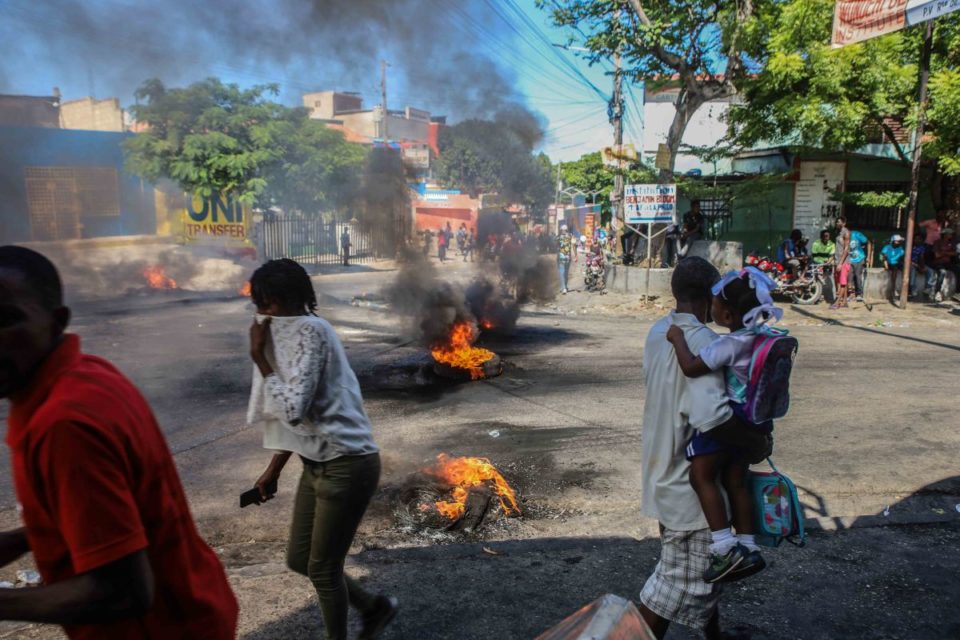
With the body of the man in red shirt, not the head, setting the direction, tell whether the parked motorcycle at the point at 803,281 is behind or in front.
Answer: behind

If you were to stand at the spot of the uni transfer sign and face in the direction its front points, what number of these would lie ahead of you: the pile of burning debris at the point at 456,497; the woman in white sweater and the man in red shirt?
3

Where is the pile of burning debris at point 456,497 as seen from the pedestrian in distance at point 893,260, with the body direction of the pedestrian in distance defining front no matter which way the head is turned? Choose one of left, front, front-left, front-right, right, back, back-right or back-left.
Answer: front

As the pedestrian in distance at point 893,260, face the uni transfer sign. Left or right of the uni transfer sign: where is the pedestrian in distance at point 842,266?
left

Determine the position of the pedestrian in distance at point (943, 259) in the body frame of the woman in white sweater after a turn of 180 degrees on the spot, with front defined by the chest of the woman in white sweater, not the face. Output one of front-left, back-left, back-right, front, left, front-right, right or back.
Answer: front-left

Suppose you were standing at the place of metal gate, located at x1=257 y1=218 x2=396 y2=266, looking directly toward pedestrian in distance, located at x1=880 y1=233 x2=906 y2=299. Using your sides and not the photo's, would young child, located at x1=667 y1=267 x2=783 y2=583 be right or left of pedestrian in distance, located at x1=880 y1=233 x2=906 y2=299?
right

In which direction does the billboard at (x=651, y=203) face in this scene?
toward the camera

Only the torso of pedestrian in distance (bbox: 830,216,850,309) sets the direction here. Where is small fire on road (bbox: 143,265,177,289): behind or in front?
in front

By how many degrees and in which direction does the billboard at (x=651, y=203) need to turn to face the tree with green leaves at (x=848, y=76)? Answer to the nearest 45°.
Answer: approximately 90° to its left

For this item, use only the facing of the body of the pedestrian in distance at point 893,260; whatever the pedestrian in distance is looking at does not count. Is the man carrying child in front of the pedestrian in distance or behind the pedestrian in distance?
in front

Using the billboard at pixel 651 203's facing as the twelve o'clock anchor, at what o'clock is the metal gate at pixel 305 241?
The metal gate is roughly at 4 o'clock from the billboard.

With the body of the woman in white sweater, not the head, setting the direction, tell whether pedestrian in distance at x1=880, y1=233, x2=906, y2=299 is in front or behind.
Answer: behind

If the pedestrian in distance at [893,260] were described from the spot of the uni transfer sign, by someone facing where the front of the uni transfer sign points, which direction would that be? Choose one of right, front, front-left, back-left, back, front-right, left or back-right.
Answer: front-left

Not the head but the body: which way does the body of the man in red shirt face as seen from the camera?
to the viewer's left

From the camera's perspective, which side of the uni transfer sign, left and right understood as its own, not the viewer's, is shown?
front

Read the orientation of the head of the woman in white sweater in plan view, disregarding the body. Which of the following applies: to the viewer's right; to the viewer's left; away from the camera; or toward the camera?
to the viewer's left

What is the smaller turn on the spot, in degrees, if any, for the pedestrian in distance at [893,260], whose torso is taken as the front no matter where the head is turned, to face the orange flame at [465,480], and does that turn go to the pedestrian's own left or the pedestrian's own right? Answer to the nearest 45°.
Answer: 0° — they already face it
